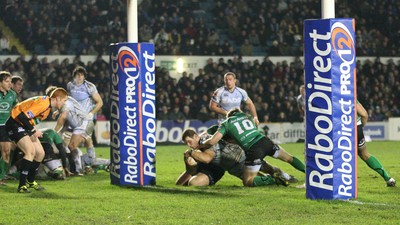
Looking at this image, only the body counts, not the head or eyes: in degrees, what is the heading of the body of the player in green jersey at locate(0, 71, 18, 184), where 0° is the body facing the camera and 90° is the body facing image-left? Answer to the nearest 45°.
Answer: approximately 315°

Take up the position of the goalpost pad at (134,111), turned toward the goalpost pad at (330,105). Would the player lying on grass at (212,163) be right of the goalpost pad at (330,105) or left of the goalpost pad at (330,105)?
left

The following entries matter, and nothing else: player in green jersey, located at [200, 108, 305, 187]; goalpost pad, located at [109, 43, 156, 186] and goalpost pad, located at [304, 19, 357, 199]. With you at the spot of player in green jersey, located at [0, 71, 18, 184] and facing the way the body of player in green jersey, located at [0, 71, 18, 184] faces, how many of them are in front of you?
3

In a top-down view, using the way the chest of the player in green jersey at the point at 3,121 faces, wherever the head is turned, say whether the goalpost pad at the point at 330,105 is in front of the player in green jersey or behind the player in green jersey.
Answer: in front

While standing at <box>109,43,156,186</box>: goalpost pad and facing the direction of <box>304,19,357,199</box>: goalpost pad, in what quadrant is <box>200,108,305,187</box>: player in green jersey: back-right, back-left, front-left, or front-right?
front-left
